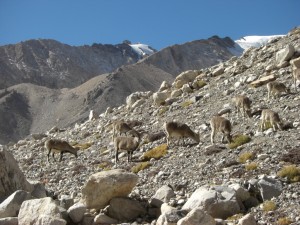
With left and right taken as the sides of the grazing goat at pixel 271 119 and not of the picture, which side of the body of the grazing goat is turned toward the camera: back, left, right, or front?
right

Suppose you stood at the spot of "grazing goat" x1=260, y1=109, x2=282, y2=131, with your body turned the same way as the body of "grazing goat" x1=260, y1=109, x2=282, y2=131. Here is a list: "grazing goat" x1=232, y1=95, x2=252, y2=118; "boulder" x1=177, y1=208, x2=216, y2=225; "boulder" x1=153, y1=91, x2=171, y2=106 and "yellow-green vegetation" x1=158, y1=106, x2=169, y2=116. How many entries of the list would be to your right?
1

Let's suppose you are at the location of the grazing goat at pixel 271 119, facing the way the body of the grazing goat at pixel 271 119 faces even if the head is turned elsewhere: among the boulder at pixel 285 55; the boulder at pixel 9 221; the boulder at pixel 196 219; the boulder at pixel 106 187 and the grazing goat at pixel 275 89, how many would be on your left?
2
